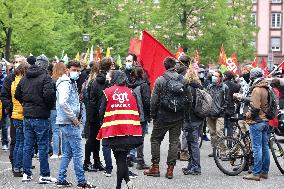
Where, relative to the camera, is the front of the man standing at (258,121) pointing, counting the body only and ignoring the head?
to the viewer's left

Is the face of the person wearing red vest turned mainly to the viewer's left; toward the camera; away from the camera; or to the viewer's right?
away from the camera

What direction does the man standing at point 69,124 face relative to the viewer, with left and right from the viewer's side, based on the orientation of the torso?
facing the viewer and to the right of the viewer

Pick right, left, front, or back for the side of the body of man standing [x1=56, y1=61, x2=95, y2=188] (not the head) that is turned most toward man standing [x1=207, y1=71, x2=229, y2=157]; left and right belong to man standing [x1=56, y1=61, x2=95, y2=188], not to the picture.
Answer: left

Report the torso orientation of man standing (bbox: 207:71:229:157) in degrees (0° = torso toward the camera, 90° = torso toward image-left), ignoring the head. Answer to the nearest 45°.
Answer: approximately 45°

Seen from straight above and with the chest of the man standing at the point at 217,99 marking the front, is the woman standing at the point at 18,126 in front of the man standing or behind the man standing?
in front

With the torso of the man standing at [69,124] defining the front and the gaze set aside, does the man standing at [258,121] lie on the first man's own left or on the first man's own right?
on the first man's own left
